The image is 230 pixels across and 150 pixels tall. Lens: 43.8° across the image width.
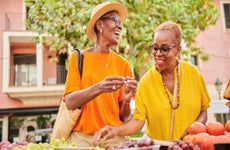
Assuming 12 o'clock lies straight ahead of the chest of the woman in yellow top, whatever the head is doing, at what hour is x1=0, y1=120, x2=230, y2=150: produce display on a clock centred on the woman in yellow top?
The produce display is roughly at 12 o'clock from the woman in yellow top.

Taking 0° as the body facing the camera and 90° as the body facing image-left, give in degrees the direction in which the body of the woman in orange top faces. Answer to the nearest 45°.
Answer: approximately 315°

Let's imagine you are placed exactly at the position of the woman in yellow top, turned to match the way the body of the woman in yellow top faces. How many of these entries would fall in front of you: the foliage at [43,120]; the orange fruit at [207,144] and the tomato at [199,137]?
2

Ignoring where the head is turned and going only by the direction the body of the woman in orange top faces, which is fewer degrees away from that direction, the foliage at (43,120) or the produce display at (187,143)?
the produce display

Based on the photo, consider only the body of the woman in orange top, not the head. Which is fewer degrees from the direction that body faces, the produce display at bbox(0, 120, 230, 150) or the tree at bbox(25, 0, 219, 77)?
the produce display

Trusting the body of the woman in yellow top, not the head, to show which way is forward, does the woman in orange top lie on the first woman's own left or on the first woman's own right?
on the first woman's own right

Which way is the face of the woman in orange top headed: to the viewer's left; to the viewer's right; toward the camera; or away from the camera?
to the viewer's right

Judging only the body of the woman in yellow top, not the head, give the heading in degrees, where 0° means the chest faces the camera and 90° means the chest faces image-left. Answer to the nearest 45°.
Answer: approximately 0°
